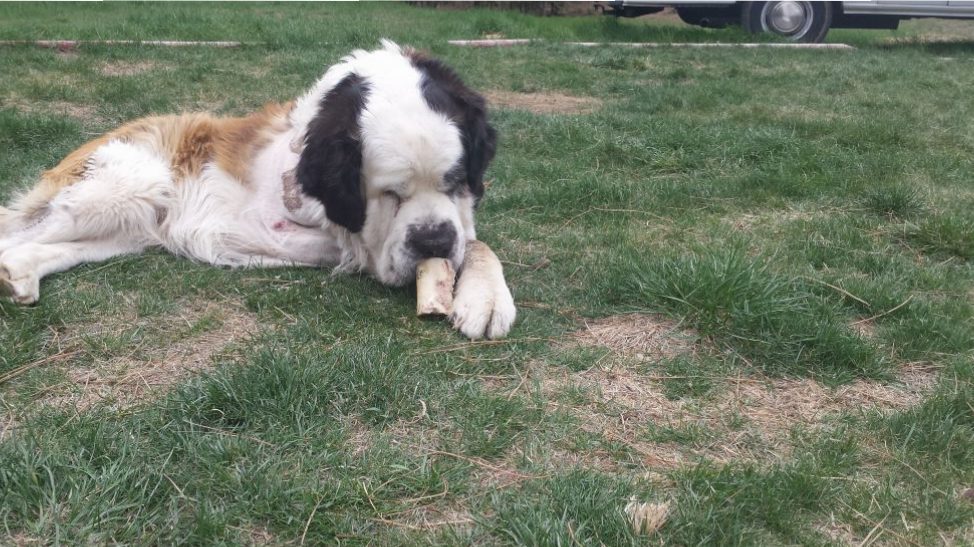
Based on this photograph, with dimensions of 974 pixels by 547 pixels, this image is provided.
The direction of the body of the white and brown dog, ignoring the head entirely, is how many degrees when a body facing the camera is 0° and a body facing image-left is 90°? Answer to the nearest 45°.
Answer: approximately 315°

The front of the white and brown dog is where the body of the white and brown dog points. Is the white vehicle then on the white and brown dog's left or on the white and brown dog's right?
on the white and brown dog's left
